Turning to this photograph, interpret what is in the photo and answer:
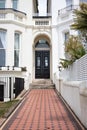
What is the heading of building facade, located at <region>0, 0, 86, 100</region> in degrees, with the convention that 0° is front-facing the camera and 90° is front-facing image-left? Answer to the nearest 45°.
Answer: approximately 0°

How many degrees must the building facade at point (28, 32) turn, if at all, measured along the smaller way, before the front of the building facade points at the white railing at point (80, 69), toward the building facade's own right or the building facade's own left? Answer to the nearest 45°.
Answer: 0° — it already faces it

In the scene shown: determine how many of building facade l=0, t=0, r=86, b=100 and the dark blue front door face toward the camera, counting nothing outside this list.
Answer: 2

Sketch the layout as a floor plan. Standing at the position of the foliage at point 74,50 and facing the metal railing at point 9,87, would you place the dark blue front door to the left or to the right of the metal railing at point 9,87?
right
